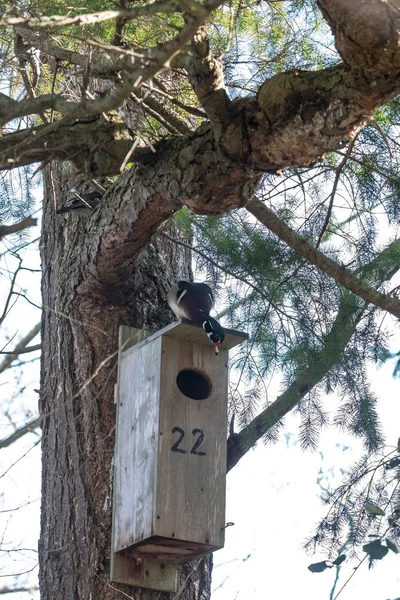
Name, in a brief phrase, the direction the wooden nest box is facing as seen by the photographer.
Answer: facing the viewer and to the right of the viewer
